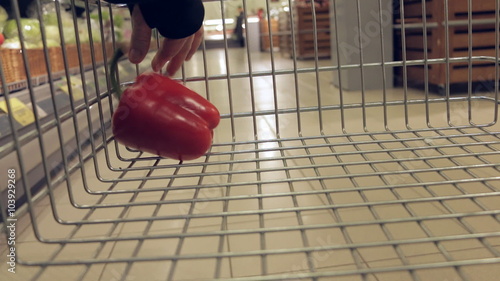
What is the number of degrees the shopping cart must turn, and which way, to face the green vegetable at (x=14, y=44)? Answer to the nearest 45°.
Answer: approximately 45° to its left

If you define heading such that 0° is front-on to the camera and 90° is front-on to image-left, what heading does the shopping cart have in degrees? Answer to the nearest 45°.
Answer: approximately 180°

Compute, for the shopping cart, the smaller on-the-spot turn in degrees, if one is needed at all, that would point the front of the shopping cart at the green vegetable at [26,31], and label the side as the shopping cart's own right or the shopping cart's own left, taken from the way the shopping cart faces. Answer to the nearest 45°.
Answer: approximately 45° to the shopping cart's own left

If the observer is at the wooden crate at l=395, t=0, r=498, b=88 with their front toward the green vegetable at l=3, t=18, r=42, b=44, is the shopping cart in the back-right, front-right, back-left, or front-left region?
front-left

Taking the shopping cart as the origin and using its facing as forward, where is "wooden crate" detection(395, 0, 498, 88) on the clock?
The wooden crate is roughly at 1 o'clock from the shopping cart.
